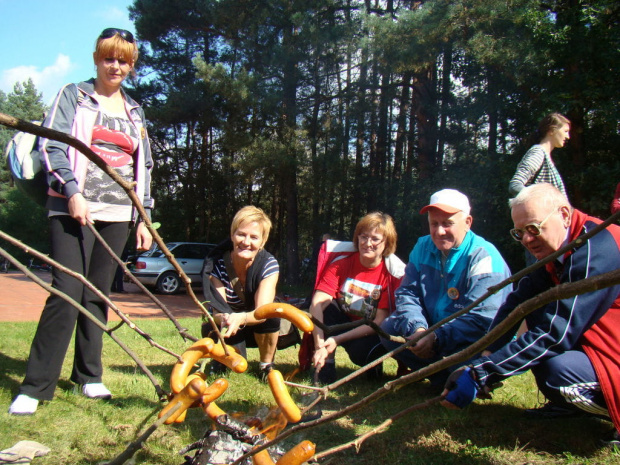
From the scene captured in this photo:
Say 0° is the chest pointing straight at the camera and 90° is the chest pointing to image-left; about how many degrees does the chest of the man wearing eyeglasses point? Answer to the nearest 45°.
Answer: approximately 45°

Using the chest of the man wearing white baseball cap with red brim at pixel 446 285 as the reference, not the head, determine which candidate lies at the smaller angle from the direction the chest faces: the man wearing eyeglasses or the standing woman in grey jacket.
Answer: the standing woman in grey jacket

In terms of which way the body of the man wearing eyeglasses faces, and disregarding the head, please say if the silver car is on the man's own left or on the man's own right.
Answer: on the man's own right

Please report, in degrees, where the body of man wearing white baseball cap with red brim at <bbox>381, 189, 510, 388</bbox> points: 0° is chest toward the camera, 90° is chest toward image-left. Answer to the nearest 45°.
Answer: approximately 45°

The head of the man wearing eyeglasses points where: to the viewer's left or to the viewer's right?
to the viewer's left

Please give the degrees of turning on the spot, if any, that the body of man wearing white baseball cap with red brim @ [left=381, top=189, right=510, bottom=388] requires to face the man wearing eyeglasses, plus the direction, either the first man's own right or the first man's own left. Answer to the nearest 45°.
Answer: approximately 90° to the first man's own left

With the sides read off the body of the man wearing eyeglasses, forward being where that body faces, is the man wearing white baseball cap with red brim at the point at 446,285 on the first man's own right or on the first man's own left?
on the first man's own right

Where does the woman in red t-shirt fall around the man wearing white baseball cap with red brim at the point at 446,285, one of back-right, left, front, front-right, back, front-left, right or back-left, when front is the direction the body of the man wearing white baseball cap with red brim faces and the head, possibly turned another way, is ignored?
right

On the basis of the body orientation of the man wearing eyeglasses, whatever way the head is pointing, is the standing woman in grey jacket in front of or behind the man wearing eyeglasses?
in front
